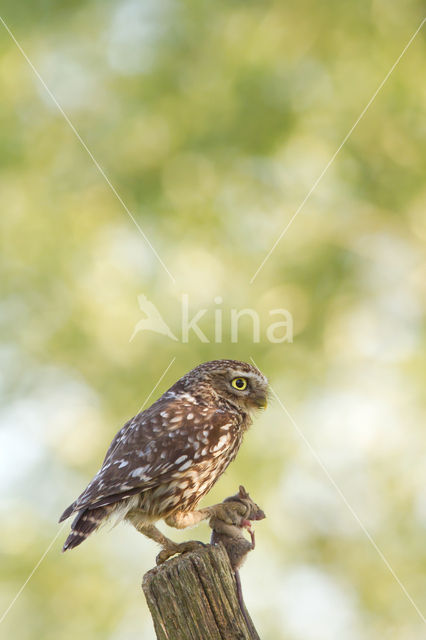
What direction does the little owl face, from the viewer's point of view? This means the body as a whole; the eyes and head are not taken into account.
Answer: to the viewer's right
